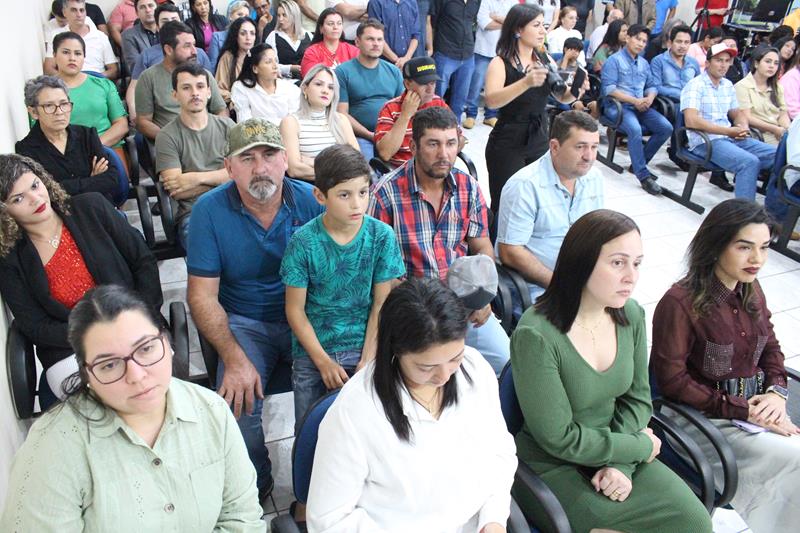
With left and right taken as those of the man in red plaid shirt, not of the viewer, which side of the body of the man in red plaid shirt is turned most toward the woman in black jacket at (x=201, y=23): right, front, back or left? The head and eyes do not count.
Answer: back

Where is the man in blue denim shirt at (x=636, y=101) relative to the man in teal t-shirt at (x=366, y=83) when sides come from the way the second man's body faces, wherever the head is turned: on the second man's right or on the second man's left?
on the second man's left

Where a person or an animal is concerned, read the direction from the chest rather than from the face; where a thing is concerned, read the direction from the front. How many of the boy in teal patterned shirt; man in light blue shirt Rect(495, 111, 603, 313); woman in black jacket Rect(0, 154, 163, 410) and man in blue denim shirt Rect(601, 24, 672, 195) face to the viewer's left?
0

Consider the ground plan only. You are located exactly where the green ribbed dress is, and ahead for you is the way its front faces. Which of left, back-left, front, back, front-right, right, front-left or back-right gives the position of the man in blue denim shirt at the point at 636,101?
back-left

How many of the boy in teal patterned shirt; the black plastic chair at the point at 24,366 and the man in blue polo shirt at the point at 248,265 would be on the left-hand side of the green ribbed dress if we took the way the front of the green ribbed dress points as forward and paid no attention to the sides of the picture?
0

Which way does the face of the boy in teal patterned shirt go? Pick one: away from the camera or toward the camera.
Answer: toward the camera

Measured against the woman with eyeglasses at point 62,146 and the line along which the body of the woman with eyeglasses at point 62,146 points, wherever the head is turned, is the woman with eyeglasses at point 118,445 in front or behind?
in front

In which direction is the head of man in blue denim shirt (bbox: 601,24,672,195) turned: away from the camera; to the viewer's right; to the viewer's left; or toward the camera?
toward the camera

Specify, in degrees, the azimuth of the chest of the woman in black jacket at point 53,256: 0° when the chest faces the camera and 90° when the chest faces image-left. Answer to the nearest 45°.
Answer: approximately 0°

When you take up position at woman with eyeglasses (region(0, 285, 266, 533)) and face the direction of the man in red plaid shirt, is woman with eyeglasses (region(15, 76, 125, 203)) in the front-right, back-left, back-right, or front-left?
front-left

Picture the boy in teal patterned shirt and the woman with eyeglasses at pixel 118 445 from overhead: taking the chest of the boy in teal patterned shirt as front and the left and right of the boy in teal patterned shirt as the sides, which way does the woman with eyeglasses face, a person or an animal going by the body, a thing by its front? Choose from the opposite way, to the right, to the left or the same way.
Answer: the same way

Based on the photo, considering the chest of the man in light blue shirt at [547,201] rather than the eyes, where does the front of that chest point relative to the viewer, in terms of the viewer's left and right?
facing the viewer and to the right of the viewer

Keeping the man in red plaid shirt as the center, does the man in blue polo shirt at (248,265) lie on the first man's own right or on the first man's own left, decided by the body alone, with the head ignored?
on the first man's own right

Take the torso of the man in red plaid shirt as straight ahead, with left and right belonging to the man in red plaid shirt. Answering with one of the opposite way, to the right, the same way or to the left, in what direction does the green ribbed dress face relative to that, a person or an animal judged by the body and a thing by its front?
the same way

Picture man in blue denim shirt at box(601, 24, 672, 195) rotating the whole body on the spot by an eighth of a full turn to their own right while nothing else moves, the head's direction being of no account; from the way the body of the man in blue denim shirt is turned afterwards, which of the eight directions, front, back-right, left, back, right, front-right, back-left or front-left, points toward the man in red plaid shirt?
front

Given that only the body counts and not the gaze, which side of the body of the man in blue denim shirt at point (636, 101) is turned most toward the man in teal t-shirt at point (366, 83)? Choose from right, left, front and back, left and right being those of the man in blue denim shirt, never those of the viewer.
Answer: right

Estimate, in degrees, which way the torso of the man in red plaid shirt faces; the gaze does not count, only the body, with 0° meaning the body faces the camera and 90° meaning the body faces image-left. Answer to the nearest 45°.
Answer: approximately 315°

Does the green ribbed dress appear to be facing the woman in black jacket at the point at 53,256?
no

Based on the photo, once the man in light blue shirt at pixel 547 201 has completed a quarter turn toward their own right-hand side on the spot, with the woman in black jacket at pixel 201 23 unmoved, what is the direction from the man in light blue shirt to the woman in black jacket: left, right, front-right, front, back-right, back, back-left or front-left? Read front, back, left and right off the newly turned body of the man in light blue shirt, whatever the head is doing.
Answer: right
